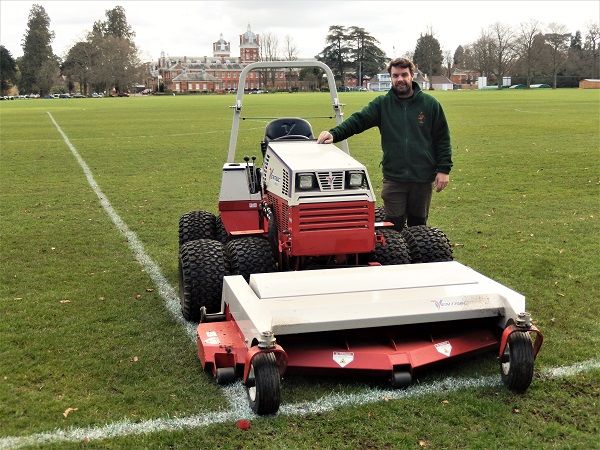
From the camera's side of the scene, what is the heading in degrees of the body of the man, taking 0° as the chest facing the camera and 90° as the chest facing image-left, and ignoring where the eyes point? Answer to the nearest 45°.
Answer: approximately 0°

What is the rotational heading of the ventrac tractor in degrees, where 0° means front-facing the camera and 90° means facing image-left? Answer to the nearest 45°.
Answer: approximately 315°

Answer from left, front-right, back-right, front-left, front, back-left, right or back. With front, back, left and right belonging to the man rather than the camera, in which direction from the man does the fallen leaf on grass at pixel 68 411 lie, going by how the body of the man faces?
front-right

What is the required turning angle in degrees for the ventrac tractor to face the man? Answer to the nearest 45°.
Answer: approximately 135° to its left

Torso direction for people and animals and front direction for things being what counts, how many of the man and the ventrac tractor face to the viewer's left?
0

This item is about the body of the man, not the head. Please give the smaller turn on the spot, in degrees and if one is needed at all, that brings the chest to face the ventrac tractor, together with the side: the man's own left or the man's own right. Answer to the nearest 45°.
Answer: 0° — they already face it

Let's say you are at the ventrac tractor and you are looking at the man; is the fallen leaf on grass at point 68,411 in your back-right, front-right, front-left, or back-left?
back-left
